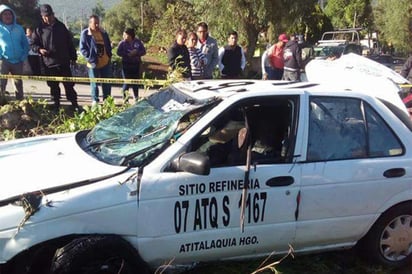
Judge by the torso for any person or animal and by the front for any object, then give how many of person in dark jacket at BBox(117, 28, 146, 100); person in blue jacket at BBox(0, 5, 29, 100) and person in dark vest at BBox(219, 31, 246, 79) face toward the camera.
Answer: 3

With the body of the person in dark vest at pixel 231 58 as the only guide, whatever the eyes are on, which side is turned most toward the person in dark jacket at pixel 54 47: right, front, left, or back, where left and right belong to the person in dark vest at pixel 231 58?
right

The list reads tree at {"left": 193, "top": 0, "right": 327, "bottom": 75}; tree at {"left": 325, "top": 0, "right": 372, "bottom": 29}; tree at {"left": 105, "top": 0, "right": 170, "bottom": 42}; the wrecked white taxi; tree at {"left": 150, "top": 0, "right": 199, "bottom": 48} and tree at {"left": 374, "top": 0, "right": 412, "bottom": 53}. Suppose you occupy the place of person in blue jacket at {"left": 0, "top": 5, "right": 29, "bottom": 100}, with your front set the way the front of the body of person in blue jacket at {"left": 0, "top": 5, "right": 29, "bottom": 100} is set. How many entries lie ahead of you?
1

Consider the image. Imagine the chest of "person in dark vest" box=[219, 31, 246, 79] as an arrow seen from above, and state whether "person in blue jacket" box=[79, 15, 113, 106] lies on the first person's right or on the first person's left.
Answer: on the first person's right

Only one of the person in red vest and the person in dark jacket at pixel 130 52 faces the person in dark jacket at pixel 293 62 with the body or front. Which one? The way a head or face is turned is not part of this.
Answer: the person in red vest

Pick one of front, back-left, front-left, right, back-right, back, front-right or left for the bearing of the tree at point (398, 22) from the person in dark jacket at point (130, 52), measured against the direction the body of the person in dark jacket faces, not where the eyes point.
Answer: back-left

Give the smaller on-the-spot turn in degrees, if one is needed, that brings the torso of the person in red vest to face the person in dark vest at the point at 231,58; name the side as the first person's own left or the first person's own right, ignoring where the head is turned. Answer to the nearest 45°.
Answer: approximately 90° to the first person's own right

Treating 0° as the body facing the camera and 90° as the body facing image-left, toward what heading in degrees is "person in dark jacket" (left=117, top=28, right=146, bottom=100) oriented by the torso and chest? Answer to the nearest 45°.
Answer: approximately 0°

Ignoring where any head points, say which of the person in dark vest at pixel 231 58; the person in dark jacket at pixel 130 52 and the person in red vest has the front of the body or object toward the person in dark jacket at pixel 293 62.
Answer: the person in red vest

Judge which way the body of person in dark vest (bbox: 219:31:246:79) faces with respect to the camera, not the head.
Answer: toward the camera

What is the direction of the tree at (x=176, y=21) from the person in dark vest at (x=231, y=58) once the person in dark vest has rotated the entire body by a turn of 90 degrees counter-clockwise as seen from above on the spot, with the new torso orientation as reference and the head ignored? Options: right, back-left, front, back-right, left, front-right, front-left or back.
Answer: left

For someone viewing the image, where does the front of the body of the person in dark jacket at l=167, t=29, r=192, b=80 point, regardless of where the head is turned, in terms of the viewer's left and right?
facing the viewer and to the right of the viewer

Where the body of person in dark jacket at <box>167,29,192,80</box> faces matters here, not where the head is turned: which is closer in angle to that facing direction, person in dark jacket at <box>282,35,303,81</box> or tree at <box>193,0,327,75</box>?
the person in dark jacket

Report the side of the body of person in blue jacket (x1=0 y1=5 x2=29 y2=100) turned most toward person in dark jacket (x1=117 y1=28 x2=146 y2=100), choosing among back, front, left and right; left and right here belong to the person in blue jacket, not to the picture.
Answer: left

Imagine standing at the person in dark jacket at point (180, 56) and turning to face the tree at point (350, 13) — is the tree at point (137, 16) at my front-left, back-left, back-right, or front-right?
front-left
